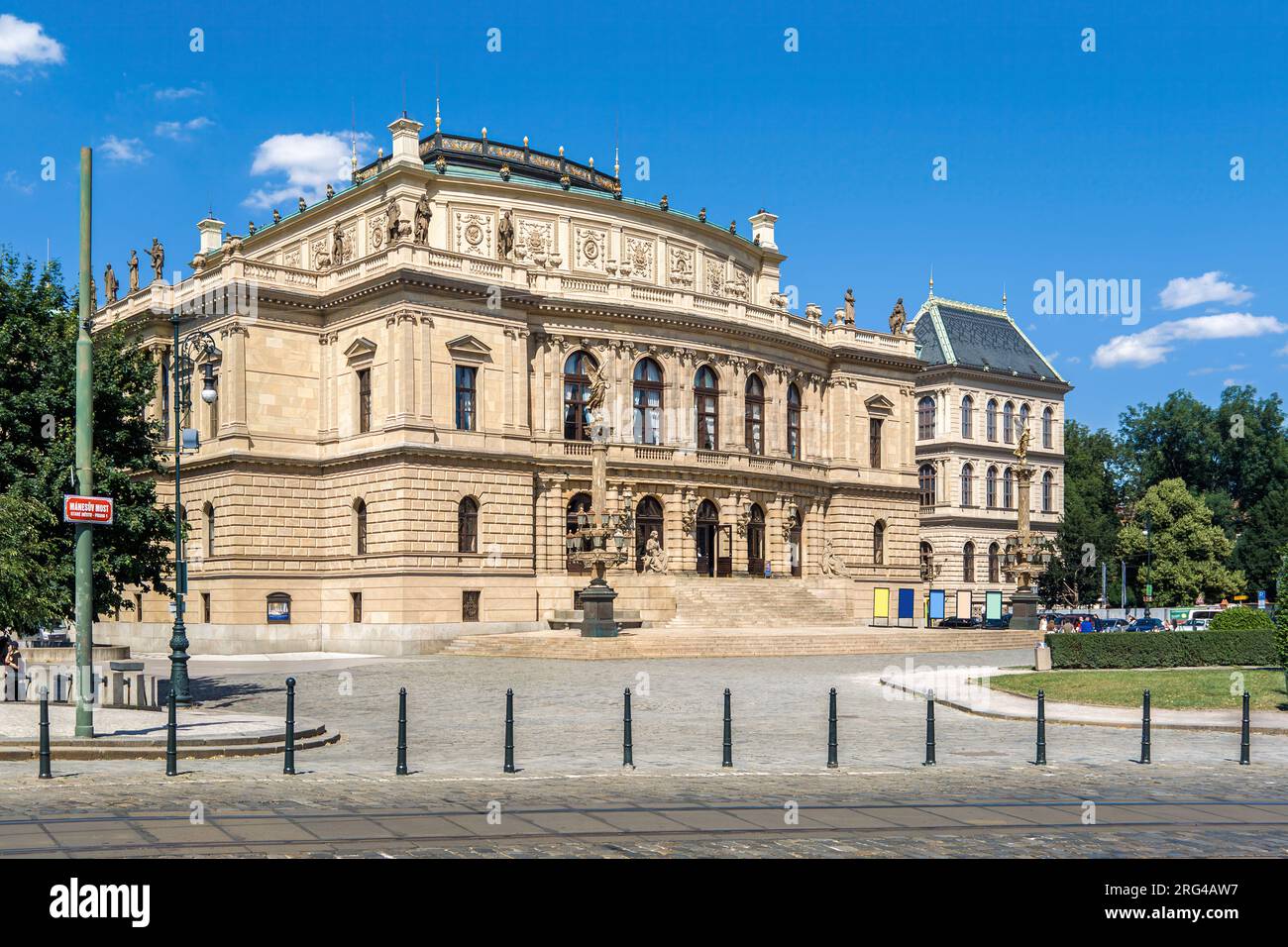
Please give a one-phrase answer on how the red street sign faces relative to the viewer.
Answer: facing the viewer

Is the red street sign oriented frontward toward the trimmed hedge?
no

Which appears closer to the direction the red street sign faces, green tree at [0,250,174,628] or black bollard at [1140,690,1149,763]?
the black bollard

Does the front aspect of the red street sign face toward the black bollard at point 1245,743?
no

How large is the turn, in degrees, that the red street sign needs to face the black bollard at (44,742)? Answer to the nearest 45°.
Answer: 0° — it already faces it

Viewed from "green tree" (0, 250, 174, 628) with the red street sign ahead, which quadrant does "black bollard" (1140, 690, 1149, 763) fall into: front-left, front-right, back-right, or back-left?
front-left

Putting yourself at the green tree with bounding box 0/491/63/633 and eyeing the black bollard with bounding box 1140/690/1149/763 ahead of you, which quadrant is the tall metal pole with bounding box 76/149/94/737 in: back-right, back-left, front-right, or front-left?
front-right

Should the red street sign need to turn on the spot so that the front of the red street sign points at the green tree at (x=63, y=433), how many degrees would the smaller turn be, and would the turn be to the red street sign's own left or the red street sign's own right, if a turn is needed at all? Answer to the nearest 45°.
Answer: approximately 180°
